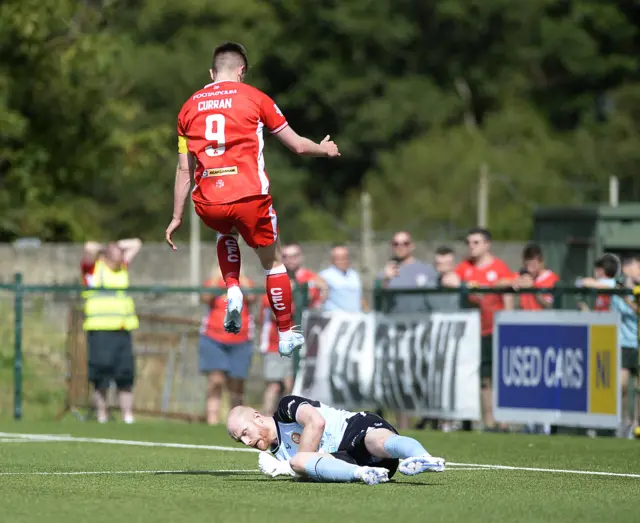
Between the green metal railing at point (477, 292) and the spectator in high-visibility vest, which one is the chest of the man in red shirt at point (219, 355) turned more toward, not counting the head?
the green metal railing

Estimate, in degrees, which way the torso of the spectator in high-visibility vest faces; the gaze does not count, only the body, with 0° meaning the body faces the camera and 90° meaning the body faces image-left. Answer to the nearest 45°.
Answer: approximately 0°

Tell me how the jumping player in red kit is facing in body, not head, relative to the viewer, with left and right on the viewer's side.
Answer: facing away from the viewer and to the right of the viewer

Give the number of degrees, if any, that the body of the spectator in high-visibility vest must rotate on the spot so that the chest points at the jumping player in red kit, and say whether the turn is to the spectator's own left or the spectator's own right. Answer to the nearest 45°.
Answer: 0° — they already face them

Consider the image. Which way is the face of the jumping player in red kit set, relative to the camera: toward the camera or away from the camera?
away from the camera

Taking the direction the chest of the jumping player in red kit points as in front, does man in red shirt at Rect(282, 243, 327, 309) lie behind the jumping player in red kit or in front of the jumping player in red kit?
in front

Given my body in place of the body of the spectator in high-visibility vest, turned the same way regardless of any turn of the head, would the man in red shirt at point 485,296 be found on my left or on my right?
on my left

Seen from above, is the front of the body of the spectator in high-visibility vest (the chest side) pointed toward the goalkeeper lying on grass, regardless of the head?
yes

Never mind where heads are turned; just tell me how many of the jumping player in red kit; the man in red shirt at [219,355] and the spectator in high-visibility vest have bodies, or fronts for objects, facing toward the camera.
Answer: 2
